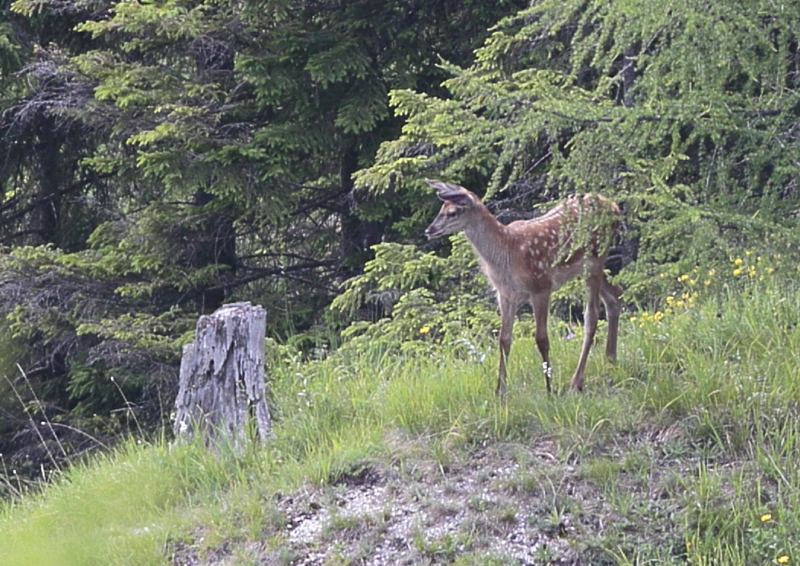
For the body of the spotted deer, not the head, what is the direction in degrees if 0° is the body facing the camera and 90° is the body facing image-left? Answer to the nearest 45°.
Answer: approximately 45°

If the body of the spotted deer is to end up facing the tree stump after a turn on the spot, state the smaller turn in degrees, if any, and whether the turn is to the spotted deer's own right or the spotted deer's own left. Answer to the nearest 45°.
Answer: approximately 45° to the spotted deer's own right
